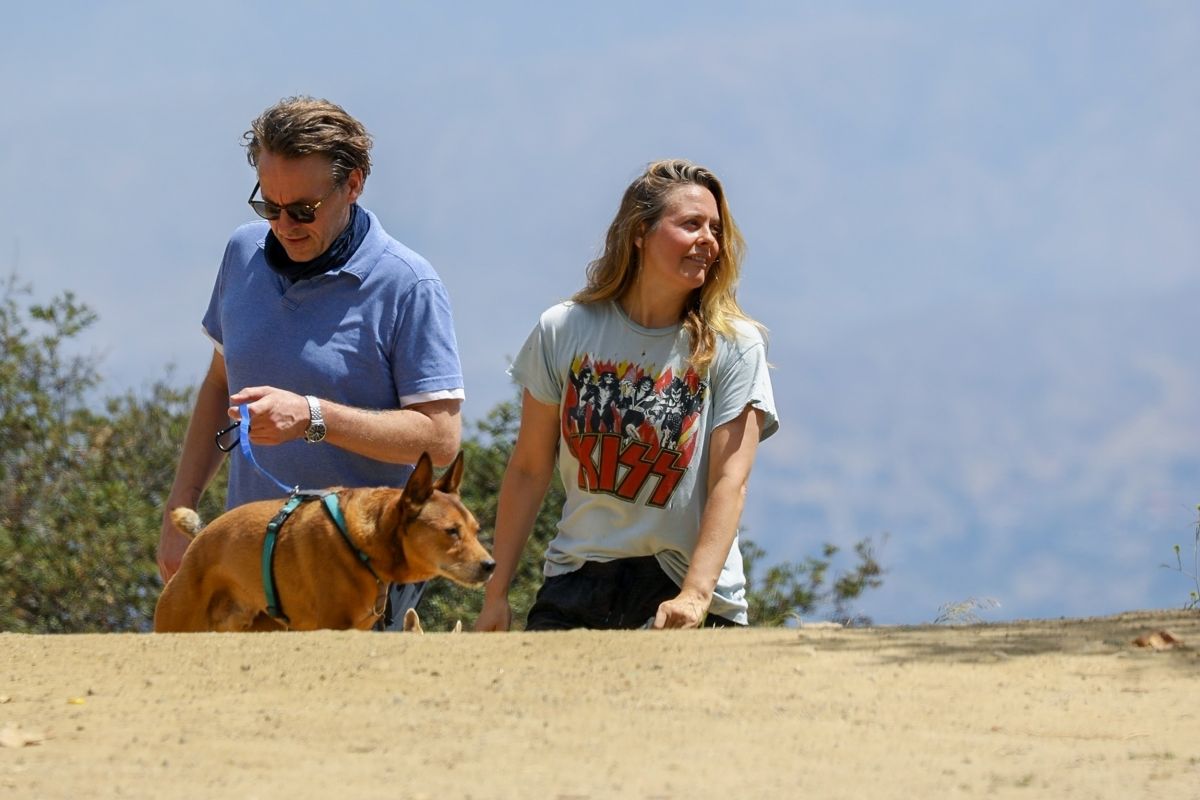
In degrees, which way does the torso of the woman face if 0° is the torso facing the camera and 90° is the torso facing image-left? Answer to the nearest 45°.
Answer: approximately 0°

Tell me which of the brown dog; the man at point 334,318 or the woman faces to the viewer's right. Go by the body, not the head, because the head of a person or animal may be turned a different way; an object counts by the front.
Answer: the brown dog

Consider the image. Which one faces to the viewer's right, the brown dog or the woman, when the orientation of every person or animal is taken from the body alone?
the brown dog

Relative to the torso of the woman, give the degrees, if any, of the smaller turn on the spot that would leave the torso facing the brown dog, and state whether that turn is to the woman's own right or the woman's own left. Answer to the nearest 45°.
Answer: approximately 90° to the woman's own right

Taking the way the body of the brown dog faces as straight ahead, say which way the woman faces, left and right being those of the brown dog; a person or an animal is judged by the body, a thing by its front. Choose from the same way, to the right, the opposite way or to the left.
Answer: to the right

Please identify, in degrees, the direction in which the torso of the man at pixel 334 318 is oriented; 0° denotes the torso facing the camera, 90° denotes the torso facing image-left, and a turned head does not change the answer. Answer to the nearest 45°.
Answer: approximately 45°

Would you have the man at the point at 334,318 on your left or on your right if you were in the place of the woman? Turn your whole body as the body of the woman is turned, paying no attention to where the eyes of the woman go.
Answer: on your right

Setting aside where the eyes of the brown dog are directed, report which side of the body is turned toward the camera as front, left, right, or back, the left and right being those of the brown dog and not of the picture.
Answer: right

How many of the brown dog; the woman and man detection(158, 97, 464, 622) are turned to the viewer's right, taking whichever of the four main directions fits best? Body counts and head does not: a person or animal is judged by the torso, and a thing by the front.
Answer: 1

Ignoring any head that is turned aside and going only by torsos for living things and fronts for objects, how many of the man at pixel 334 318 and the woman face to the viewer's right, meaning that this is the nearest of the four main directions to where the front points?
0

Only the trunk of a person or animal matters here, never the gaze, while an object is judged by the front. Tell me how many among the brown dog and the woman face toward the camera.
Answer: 1
